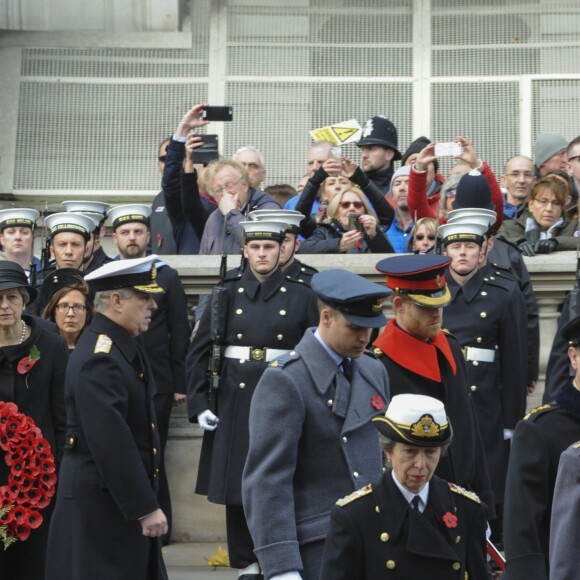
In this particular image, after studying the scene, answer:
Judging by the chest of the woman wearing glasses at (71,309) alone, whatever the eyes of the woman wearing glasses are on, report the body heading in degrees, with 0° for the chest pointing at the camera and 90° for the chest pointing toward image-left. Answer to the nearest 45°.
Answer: approximately 0°

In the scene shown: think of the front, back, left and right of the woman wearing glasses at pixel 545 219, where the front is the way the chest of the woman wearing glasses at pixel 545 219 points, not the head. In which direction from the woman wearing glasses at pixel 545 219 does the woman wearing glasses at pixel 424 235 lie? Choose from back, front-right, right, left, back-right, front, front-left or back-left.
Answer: front-right

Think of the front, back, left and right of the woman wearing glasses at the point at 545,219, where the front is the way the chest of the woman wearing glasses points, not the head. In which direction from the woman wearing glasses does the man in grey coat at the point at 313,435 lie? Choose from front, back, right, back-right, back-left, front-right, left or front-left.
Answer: front

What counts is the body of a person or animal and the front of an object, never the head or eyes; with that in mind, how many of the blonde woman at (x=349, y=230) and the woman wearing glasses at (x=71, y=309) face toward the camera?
2

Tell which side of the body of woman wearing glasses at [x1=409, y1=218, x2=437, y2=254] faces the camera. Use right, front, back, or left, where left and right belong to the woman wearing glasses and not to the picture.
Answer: front

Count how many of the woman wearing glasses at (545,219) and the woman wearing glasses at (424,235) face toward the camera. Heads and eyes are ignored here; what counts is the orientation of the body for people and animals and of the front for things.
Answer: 2

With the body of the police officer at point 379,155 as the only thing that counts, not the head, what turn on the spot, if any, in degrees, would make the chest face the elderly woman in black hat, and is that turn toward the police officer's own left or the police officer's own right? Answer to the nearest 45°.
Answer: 0° — they already face them

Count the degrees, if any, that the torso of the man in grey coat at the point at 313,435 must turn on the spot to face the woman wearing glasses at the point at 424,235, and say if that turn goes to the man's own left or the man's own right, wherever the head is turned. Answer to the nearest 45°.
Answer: approximately 135° to the man's own left

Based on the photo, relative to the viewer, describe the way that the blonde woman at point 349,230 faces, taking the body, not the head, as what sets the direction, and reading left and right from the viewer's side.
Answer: facing the viewer

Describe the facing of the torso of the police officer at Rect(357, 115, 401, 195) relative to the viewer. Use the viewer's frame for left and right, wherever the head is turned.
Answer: facing the viewer and to the left of the viewer

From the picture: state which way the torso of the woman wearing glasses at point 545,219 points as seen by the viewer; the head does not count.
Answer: toward the camera
